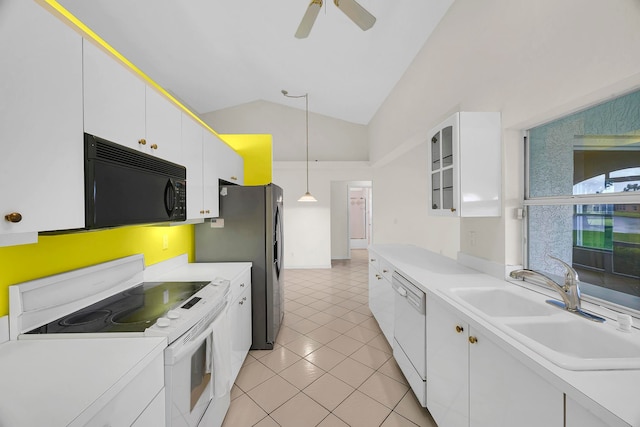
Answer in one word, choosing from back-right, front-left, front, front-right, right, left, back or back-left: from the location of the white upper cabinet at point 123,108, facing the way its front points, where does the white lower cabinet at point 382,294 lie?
front-left

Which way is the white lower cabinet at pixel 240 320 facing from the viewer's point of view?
to the viewer's right

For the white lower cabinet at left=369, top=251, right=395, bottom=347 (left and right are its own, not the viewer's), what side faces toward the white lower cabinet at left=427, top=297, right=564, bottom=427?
left

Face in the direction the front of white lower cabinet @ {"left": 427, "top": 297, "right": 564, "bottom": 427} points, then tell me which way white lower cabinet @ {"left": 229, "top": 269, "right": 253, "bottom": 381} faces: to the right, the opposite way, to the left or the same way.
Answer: the opposite way

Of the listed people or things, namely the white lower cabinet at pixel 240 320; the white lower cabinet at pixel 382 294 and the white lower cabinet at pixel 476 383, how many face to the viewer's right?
1

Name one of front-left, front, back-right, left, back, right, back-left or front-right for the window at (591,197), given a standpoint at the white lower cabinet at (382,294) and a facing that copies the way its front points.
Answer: back-left

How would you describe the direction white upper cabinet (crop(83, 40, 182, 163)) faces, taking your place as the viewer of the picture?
facing the viewer and to the right of the viewer

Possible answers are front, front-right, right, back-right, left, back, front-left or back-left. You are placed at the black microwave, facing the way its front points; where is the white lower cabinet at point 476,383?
front

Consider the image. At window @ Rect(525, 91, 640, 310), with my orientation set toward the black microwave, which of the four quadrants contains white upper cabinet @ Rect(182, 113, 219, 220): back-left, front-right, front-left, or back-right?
front-right

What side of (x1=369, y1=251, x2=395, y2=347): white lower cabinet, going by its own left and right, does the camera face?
left

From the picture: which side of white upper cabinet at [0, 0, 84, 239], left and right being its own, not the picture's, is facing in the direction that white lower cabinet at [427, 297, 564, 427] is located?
front

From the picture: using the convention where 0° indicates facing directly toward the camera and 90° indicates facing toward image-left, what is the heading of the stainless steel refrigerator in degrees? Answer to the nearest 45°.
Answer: approximately 270°

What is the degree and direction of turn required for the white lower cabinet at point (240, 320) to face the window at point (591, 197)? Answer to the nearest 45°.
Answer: approximately 45° to its right

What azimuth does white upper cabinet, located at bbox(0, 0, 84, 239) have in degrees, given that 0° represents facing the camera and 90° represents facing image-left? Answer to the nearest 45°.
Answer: approximately 315°

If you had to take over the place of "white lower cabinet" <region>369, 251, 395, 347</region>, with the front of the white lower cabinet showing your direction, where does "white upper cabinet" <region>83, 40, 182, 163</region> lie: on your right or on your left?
on your left
